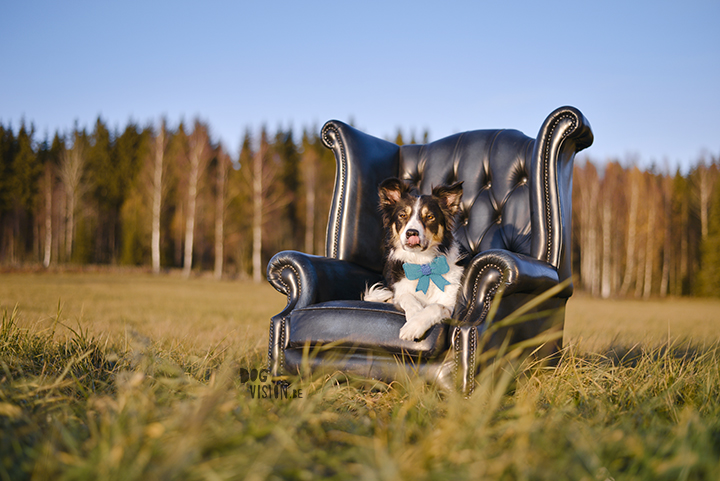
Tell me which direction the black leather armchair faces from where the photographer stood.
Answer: facing the viewer and to the left of the viewer

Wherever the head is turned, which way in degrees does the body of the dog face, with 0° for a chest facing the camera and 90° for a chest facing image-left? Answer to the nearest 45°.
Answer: approximately 0°

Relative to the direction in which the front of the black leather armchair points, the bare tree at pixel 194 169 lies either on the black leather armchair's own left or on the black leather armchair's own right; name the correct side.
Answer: on the black leather armchair's own right

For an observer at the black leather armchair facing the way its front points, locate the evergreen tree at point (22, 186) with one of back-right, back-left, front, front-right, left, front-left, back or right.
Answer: right

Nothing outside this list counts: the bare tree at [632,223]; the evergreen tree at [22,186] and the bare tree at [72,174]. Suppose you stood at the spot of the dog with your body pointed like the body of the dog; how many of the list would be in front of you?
0

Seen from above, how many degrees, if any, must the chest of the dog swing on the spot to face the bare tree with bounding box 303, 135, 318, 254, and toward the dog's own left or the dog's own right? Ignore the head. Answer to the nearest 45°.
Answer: approximately 180°

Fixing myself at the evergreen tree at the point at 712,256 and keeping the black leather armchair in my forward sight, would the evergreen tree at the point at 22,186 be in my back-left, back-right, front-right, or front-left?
front-right

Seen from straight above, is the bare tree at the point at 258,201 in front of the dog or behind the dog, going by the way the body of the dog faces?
behind

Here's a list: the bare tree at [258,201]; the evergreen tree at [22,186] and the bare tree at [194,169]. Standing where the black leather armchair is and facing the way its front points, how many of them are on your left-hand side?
0
